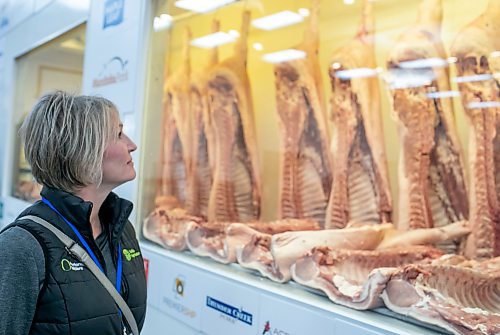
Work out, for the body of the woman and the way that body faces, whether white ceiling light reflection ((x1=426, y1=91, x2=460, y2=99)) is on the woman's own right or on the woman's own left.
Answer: on the woman's own left

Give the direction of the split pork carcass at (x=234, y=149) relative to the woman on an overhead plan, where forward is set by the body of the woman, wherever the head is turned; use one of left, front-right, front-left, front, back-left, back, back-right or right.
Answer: left

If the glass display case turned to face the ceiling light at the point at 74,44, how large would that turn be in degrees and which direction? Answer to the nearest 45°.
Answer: approximately 90° to its right

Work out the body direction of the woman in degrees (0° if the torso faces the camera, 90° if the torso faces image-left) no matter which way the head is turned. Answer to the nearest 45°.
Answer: approximately 315°

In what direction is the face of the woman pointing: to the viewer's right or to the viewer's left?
to the viewer's right

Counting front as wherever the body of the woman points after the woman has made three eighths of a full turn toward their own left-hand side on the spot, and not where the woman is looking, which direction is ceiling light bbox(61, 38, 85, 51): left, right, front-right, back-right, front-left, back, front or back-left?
front

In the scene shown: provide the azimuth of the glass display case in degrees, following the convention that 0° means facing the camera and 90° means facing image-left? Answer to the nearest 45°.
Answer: approximately 45°

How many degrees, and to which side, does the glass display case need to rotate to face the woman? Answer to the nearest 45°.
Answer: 0° — it already faces them

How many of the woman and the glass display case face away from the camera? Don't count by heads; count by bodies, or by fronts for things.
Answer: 0
